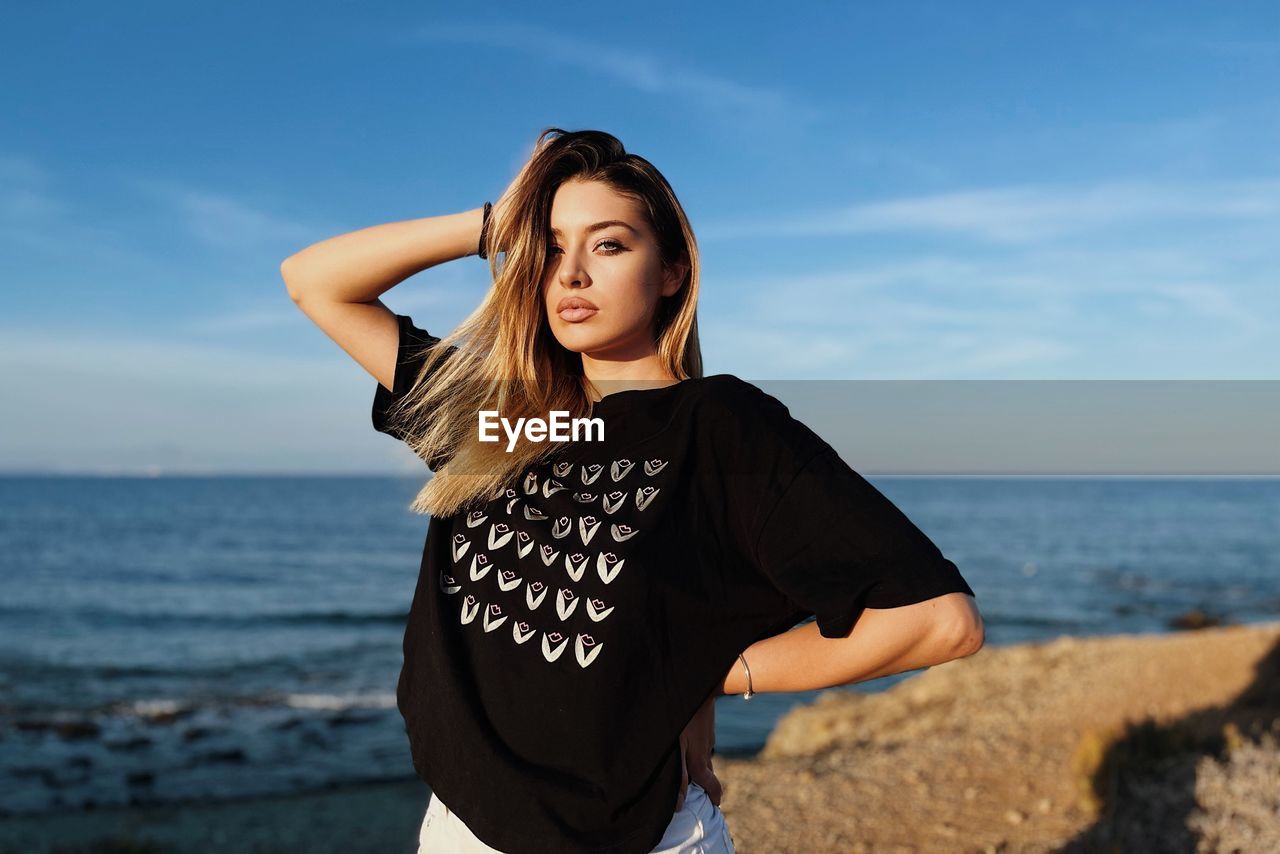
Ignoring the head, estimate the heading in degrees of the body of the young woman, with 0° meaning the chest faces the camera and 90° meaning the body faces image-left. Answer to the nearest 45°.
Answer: approximately 45°
